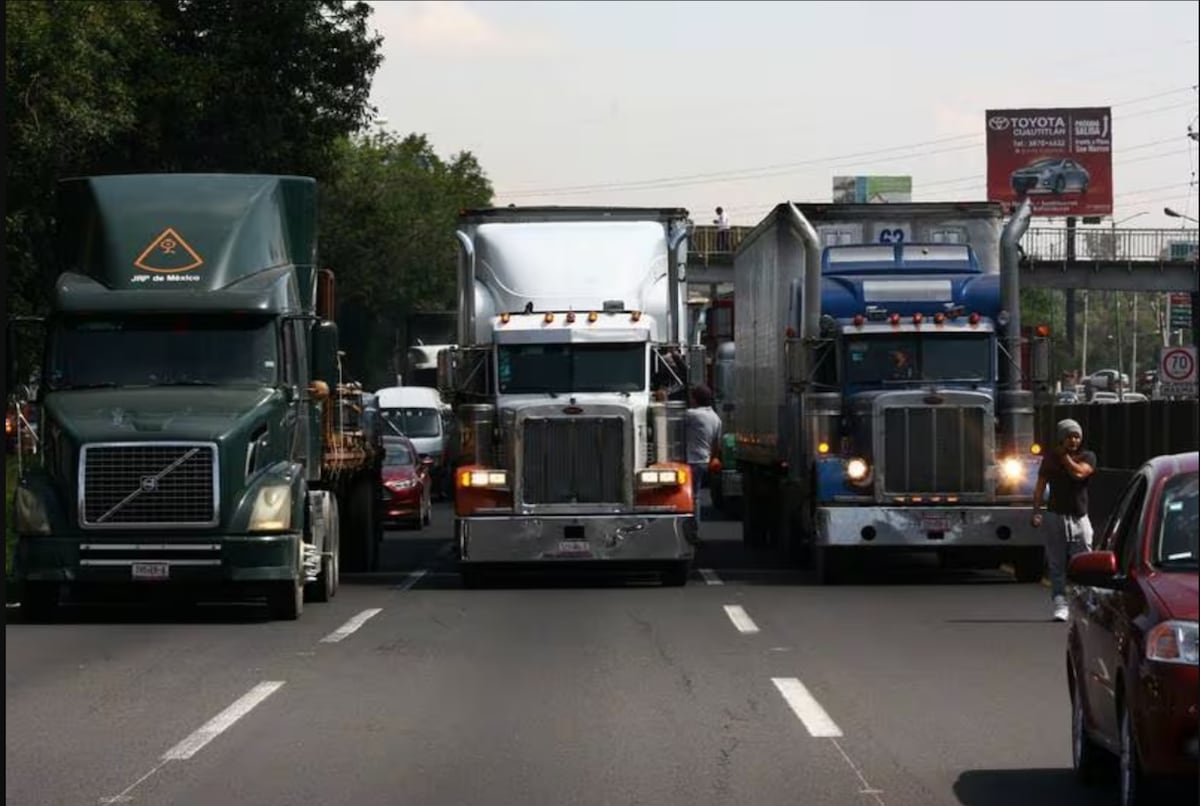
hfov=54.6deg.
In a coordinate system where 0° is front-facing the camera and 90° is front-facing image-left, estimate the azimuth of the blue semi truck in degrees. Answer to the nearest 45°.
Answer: approximately 0°

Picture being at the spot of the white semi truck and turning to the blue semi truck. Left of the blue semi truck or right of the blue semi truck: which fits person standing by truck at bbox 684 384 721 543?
left

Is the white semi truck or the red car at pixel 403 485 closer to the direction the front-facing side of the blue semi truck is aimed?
the white semi truck

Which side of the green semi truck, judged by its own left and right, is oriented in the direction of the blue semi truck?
left

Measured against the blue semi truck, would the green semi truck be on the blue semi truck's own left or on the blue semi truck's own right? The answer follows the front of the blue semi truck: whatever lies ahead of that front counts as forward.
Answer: on the blue semi truck's own right

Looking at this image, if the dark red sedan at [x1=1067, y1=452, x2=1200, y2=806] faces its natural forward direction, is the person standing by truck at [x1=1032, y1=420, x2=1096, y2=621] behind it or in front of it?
behind

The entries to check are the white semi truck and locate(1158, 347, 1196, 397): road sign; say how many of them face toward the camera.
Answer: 2

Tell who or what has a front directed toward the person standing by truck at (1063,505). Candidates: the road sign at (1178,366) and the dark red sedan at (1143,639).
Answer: the road sign

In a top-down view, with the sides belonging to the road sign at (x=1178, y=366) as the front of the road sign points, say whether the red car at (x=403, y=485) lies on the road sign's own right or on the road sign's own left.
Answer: on the road sign's own right
